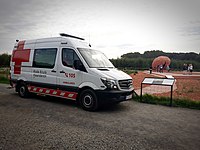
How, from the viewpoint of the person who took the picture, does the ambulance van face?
facing the viewer and to the right of the viewer
